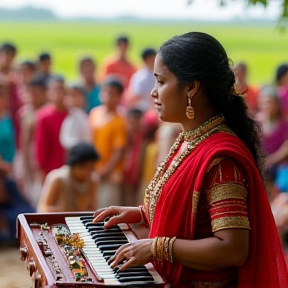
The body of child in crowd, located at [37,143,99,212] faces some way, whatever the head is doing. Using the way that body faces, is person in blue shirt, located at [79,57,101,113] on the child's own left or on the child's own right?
on the child's own left

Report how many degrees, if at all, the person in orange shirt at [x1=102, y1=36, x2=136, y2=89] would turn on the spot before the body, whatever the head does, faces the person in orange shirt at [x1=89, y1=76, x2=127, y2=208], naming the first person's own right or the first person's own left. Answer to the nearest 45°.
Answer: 0° — they already face them

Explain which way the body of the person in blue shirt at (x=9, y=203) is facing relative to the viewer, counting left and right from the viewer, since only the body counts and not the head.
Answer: facing the viewer and to the right of the viewer

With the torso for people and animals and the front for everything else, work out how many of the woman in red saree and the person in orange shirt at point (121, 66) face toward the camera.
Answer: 1

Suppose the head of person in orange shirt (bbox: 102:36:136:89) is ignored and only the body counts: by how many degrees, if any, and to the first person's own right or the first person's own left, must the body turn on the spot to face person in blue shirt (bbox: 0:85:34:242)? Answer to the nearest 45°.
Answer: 0° — they already face them

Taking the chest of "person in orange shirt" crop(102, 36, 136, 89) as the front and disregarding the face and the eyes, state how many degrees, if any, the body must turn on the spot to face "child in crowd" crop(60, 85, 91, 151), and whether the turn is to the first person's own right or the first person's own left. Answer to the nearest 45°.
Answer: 0° — they already face them

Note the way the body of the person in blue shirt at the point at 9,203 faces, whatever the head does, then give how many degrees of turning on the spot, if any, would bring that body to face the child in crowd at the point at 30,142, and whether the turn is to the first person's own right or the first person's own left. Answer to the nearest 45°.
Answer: approximately 135° to the first person's own left

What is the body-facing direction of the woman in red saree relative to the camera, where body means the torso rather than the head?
to the viewer's left
